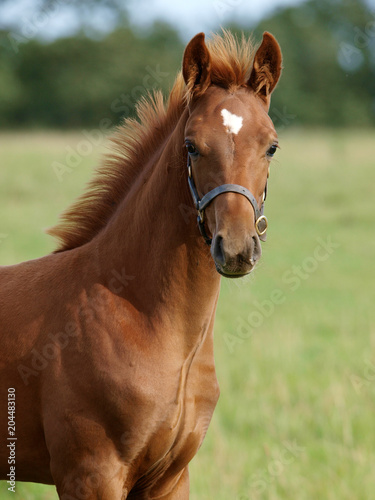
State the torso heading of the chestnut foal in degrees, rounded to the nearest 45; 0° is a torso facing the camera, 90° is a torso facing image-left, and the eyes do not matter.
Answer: approximately 315°
